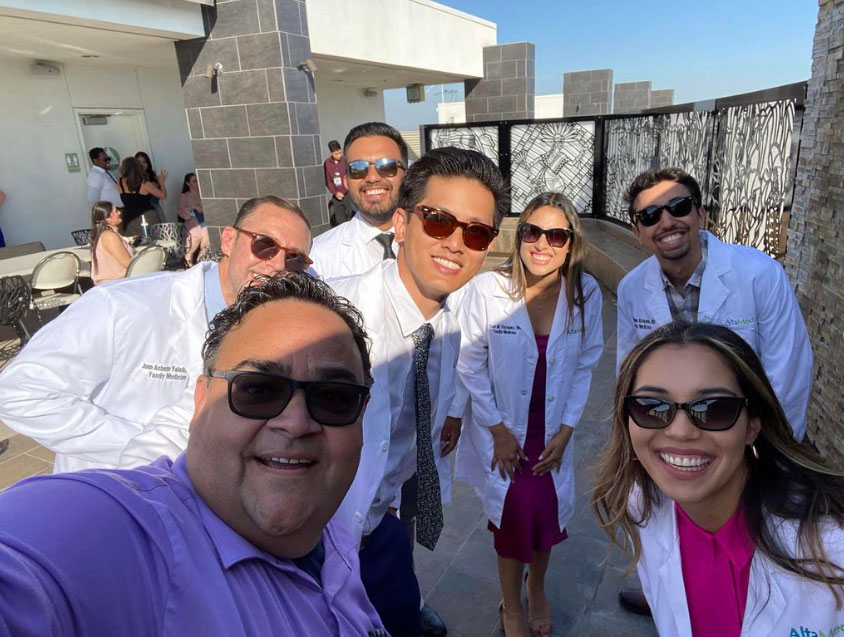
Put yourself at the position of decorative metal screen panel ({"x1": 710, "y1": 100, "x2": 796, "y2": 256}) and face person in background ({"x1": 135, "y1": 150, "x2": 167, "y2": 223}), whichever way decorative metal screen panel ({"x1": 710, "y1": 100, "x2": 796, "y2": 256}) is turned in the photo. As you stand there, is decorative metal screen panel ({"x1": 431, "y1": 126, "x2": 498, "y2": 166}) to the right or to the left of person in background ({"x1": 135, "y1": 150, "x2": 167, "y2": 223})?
right

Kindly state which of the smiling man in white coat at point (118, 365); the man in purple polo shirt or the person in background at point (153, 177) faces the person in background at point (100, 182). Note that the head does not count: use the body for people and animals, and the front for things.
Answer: the person in background at point (153, 177)

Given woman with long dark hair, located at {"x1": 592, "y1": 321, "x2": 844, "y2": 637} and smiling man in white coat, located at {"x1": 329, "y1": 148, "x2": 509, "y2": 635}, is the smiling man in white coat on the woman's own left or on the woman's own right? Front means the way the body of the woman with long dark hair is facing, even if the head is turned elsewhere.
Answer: on the woman's own right

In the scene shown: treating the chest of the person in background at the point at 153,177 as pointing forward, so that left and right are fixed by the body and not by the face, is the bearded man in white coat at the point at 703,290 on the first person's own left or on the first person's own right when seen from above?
on the first person's own left

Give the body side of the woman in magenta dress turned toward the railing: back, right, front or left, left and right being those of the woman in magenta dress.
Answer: back
